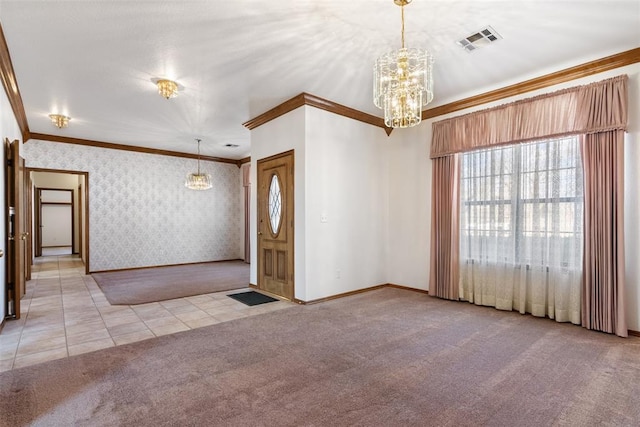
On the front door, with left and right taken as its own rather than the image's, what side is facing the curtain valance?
left

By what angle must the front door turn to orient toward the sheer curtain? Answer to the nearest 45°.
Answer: approximately 90° to its left

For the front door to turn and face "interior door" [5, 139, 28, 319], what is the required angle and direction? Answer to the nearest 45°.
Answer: approximately 45° to its right

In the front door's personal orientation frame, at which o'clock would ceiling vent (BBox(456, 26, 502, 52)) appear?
The ceiling vent is roughly at 9 o'clock from the front door.

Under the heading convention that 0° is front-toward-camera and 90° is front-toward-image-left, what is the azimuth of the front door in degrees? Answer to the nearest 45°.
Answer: approximately 45°

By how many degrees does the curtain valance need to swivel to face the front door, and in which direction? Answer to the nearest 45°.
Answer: approximately 45° to its right

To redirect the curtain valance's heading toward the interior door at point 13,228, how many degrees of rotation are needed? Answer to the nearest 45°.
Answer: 0° — it already faces it

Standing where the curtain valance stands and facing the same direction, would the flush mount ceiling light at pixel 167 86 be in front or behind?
in front

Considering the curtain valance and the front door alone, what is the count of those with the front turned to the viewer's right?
0

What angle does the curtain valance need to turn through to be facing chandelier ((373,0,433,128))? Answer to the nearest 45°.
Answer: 0° — it already faces it

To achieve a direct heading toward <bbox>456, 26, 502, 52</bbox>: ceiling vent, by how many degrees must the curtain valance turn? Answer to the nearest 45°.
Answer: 0° — it already faces it

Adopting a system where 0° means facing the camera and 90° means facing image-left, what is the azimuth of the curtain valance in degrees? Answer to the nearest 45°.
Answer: approximately 45°
